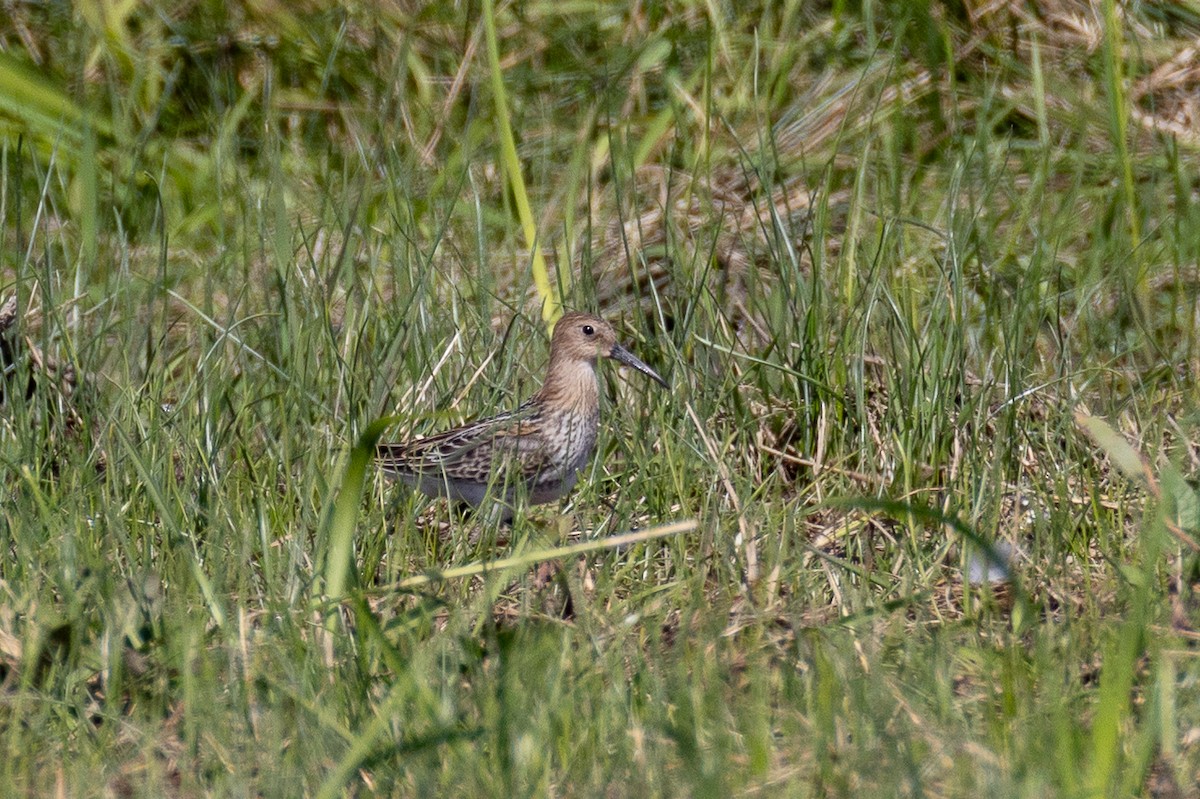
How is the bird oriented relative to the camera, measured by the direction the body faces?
to the viewer's right
